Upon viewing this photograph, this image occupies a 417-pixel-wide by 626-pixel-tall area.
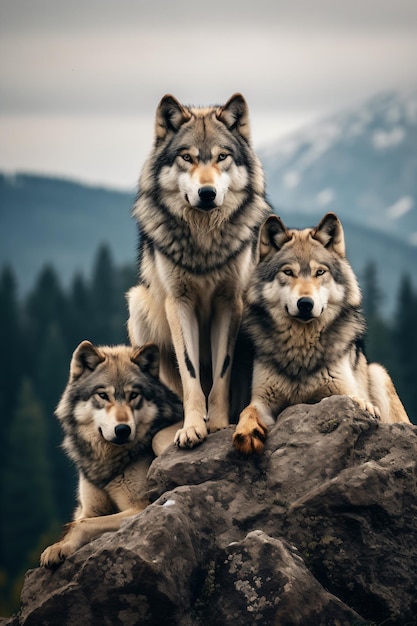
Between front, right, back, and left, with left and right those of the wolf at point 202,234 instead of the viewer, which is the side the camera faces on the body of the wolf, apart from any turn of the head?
front

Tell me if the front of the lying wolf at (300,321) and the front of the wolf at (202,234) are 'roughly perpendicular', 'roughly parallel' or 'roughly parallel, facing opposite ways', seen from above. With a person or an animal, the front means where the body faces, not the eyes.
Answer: roughly parallel

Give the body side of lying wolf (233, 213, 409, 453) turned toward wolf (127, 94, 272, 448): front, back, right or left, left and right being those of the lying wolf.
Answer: right

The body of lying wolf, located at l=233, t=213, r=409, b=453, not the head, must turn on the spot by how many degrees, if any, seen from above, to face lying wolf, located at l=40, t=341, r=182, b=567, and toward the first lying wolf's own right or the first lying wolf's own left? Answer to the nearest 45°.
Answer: approximately 90° to the first lying wolf's own right

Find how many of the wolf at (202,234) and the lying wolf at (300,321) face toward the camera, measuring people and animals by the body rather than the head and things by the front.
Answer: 2

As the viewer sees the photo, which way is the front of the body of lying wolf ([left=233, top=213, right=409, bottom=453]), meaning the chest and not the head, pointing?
toward the camera

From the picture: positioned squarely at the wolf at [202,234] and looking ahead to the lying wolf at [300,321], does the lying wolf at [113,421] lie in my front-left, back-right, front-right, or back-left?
back-right

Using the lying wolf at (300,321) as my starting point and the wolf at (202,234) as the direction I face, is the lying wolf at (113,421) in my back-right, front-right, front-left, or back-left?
front-left
